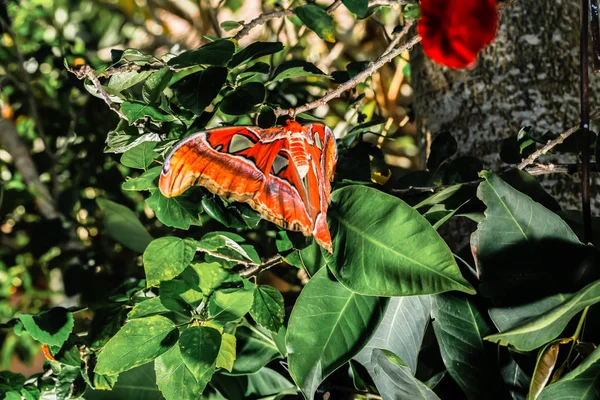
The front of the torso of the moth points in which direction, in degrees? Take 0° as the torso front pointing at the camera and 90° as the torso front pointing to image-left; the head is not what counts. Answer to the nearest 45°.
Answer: approximately 180°
